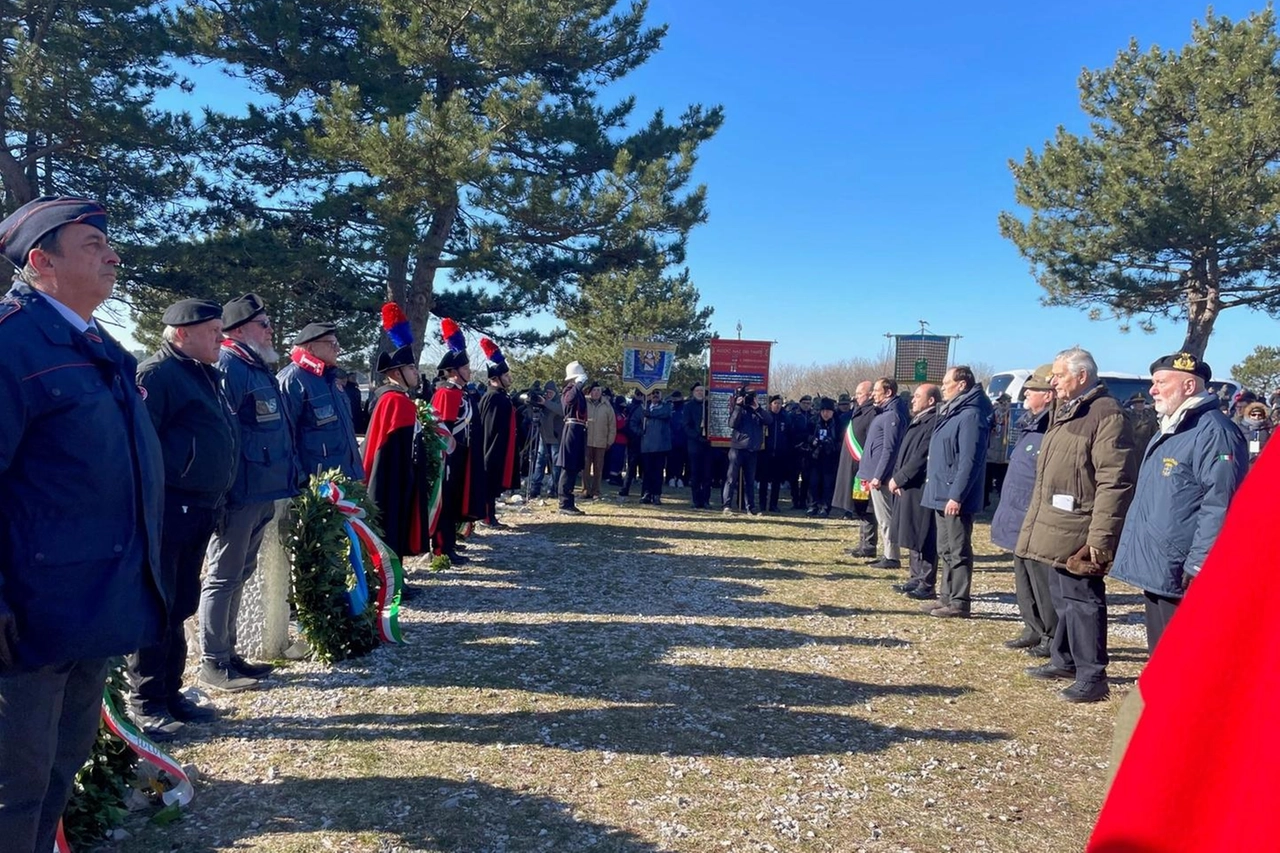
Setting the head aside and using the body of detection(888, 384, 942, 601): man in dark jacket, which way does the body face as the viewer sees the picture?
to the viewer's left

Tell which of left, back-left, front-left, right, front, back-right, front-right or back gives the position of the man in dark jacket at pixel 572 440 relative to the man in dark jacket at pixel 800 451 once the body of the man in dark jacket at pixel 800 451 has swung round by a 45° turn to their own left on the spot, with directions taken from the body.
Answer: right

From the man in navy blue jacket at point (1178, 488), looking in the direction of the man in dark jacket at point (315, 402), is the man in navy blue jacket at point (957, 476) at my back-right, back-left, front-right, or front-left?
front-right

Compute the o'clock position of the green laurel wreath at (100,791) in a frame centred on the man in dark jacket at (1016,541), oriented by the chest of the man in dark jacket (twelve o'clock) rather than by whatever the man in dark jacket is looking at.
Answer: The green laurel wreath is roughly at 10 o'clock from the man in dark jacket.

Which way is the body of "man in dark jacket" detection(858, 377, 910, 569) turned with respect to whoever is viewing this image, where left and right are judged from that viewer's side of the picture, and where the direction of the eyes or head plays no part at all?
facing to the left of the viewer

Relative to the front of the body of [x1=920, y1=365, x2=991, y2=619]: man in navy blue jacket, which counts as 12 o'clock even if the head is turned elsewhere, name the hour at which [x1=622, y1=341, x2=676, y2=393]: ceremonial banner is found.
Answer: The ceremonial banner is roughly at 2 o'clock from the man in navy blue jacket.

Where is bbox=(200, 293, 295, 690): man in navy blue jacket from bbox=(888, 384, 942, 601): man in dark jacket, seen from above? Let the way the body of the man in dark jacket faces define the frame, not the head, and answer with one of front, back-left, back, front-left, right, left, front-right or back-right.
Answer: front-left

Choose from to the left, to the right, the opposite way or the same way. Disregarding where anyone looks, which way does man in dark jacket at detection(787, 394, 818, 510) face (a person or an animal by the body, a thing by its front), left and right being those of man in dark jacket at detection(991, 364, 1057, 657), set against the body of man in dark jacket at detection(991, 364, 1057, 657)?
to the left

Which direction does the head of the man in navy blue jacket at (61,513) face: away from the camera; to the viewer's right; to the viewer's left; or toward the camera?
to the viewer's right

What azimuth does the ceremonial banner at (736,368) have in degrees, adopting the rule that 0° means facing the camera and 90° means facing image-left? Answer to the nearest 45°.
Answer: approximately 0°

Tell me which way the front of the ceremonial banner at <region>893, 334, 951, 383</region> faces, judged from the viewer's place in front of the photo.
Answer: facing the viewer
